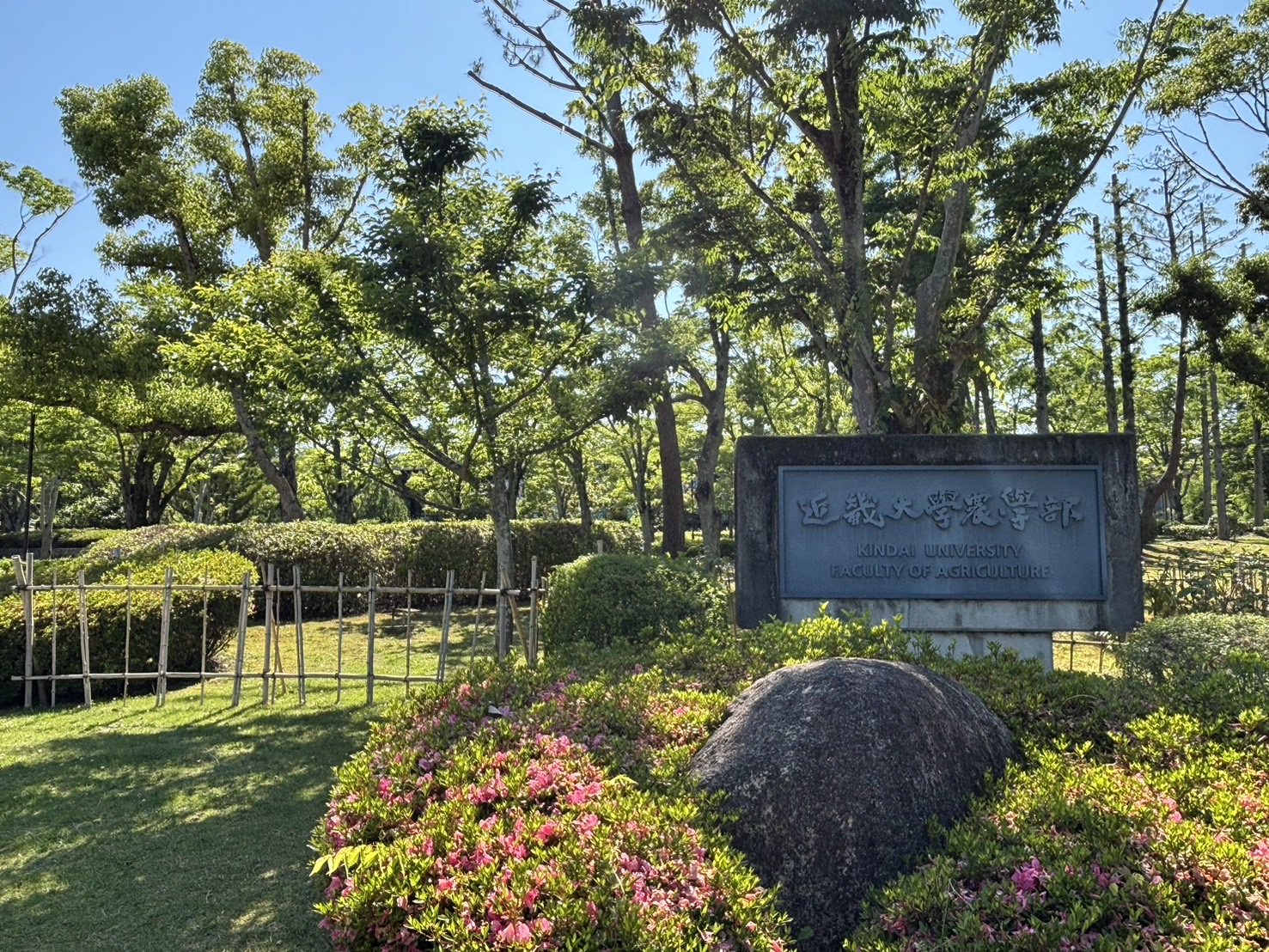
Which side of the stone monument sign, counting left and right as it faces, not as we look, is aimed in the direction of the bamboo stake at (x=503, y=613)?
right

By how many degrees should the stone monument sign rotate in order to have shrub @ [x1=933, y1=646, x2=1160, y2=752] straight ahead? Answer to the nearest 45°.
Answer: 0° — it already faces it

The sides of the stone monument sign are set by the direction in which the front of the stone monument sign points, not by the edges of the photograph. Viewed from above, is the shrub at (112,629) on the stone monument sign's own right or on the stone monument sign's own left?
on the stone monument sign's own right

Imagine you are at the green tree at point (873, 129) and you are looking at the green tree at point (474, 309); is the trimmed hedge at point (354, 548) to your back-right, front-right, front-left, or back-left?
front-right

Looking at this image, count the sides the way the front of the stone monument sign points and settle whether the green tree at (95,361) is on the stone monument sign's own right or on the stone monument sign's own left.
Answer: on the stone monument sign's own right

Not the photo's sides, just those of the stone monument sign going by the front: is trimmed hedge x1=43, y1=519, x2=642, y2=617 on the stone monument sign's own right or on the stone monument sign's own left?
on the stone monument sign's own right

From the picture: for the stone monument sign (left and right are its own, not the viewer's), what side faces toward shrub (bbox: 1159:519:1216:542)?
back

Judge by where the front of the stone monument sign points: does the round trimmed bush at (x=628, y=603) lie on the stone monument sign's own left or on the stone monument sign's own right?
on the stone monument sign's own right

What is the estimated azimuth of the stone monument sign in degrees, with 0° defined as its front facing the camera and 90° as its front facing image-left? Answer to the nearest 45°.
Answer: approximately 0°

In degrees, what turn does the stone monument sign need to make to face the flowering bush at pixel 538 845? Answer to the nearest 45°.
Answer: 0° — it already faces it
